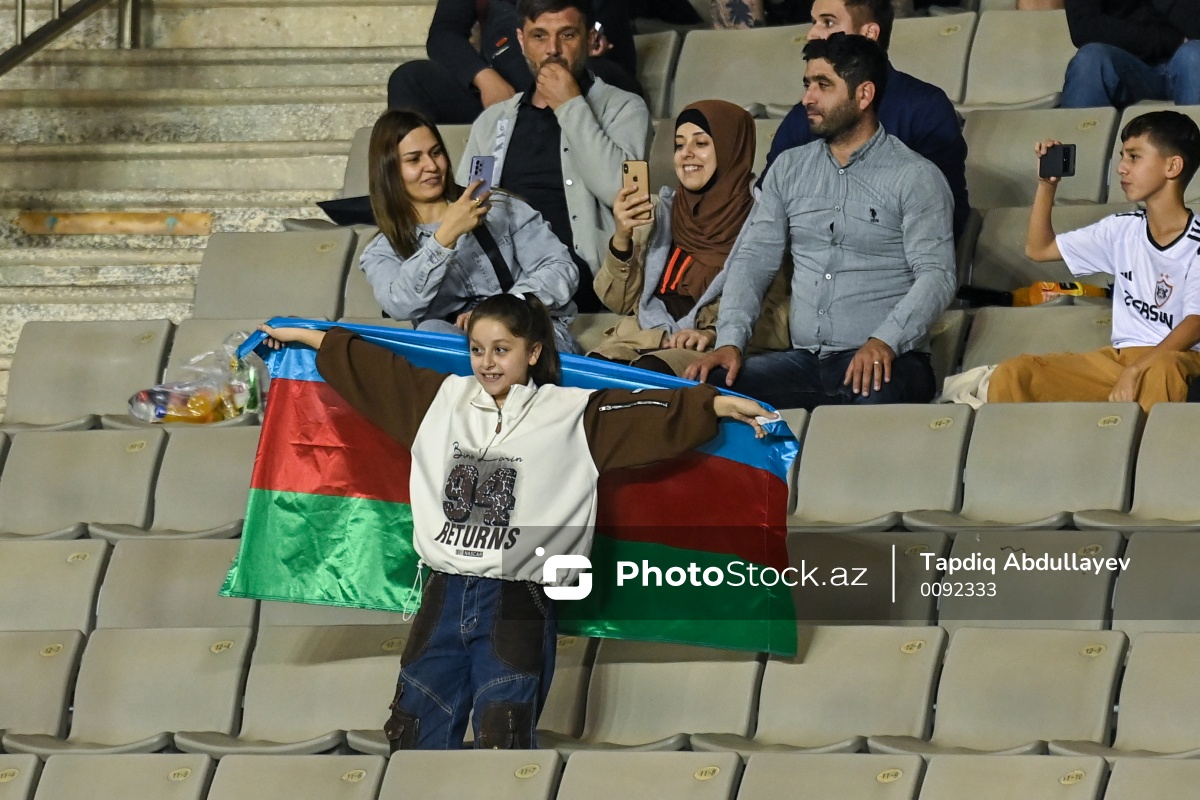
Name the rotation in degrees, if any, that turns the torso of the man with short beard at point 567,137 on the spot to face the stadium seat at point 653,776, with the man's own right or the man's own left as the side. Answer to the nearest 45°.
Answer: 0° — they already face it

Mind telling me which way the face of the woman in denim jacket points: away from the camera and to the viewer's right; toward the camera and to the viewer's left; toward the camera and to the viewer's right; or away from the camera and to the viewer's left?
toward the camera and to the viewer's right

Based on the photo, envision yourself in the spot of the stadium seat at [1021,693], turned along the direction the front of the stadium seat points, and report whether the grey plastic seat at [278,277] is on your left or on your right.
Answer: on your right

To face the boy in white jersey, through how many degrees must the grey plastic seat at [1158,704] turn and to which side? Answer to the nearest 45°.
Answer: approximately 135° to its right

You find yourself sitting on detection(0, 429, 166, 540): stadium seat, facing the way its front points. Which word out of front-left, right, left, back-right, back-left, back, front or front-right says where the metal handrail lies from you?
back-right

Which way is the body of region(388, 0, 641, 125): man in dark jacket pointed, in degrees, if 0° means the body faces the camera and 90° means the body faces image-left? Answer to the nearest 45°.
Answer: approximately 45°

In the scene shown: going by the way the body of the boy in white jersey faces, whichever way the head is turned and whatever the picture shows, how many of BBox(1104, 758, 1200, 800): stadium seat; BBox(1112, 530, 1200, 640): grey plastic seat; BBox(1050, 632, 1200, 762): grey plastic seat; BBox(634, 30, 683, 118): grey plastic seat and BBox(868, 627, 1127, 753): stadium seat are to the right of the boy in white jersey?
1

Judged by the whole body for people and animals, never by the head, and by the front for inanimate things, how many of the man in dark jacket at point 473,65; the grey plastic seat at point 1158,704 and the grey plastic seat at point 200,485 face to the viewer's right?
0

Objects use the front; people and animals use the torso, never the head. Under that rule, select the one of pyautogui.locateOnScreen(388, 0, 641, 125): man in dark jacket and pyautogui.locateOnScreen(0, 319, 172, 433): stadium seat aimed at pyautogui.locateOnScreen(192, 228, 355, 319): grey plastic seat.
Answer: the man in dark jacket

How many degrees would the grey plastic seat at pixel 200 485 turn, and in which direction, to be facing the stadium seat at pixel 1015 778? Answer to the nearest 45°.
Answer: approximately 90° to its left

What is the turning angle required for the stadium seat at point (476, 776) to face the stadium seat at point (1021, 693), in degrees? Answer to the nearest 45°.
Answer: approximately 135° to its left

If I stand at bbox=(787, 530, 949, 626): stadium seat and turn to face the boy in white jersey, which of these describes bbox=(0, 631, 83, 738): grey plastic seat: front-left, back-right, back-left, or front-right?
back-left

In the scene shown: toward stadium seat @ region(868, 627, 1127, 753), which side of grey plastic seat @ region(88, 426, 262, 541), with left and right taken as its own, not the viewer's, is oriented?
left

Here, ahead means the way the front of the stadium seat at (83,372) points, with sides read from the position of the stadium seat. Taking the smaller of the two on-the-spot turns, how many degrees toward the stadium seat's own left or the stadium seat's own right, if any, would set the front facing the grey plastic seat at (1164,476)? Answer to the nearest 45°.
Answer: approximately 90° to the stadium seat's own left
